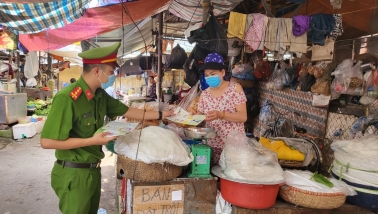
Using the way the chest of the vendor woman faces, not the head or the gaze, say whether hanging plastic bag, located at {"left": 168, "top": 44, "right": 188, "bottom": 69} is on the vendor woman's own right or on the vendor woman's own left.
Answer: on the vendor woman's own right

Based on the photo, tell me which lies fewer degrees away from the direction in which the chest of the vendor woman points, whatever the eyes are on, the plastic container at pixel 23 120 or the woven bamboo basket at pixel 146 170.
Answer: the woven bamboo basket

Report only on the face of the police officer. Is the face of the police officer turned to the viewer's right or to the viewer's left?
to the viewer's right

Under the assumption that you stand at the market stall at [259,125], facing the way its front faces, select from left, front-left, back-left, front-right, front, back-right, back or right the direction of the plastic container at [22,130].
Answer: back-right

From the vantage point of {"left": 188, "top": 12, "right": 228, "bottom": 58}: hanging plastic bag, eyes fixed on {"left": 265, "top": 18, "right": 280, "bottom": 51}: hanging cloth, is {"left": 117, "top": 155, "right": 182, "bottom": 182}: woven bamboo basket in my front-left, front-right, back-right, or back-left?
back-right

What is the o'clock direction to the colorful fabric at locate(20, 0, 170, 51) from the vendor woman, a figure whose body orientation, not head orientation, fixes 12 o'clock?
The colorful fabric is roughly at 3 o'clock from the vendor woman.

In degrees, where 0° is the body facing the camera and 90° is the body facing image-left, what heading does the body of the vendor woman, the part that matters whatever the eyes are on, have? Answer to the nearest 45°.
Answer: approximately 45°

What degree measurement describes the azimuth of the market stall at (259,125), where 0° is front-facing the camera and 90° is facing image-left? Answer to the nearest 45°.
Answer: approximately 0°

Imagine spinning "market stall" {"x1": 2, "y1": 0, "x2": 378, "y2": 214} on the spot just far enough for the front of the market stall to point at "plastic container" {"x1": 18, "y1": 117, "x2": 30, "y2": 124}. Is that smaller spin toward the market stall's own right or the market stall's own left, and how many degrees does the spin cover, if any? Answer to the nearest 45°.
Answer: approximately 135° to the market stall's own right

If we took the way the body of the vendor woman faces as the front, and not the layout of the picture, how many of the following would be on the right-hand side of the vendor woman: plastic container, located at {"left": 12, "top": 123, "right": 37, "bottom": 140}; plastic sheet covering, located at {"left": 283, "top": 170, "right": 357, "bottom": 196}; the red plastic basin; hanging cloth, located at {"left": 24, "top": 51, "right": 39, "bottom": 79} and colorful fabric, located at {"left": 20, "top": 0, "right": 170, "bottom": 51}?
3

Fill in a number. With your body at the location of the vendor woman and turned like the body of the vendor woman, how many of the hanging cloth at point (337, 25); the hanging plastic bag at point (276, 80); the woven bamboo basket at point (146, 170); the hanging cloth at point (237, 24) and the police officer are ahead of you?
2

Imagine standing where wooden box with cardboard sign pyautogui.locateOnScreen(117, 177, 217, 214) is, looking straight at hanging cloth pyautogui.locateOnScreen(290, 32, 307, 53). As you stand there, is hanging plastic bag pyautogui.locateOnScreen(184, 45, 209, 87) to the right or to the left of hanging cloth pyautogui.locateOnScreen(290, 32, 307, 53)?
left
